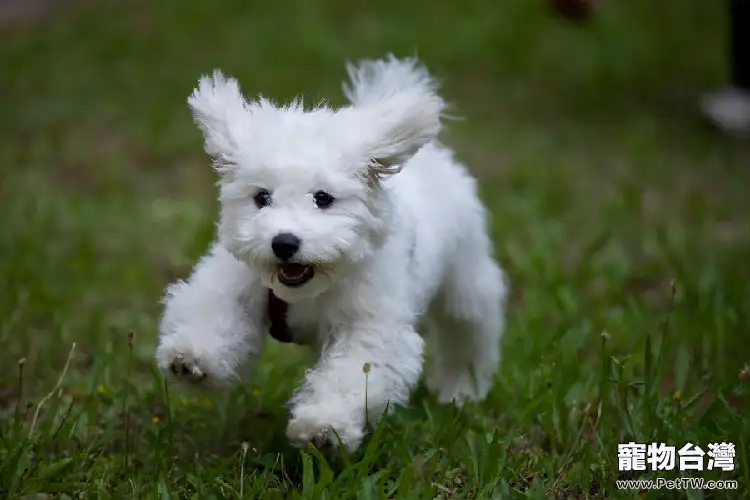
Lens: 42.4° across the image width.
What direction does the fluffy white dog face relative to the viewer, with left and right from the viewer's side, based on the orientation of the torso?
facing the viewer and to the left of the viewer
